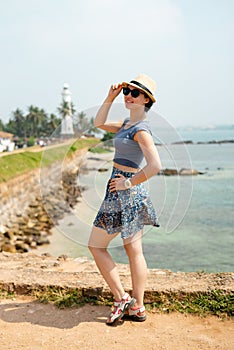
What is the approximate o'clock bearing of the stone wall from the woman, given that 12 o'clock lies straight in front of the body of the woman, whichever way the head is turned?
The stone wall is roughly at 4 o'clock from the woman.

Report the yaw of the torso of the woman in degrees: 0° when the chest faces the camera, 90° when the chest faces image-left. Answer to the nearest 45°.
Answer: approximately 45°
